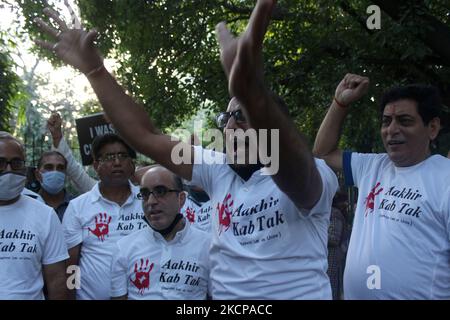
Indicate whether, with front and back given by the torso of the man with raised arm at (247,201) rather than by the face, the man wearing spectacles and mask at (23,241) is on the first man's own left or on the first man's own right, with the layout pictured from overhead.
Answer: on the first man's own right

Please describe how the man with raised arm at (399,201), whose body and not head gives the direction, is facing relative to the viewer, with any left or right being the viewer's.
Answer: facing the viewer and to the left of the viewer

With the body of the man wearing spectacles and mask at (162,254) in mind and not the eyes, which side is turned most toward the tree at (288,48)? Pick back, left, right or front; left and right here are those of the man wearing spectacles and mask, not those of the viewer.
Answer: back

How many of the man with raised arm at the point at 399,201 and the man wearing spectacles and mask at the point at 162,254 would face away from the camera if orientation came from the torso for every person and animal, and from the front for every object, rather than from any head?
0

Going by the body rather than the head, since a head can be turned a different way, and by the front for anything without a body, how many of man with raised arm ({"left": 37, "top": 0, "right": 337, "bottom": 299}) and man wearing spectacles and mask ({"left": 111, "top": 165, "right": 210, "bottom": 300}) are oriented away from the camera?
0

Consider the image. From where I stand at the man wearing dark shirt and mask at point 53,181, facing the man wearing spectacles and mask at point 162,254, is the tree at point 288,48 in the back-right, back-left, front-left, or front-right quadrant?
back-left

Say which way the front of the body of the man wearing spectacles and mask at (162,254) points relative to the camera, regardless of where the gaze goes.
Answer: toward the camera

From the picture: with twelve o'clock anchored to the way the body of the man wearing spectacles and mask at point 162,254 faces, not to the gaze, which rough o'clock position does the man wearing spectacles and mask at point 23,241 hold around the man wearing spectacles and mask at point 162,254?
the man wearing spectacles and mask at point 23,241 is roughly at 3 o'clock from the man wearing spectacles and mask at point 162,254.

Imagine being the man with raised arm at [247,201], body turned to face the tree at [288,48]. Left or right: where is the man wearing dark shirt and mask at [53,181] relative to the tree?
left

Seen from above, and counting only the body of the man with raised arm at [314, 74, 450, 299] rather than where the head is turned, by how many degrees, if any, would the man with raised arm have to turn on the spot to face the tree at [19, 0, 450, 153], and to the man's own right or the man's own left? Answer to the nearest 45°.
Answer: approximately 135° to the man's own right

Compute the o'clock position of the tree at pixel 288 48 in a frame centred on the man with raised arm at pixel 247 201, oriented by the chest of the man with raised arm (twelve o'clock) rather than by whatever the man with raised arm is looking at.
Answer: The tree is roughly at 5 o'clock from the man with raised arm.

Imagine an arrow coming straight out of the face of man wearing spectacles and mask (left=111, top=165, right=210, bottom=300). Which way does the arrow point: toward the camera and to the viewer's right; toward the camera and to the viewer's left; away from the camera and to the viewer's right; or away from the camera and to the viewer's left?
toward the camera and to the viewer's left
